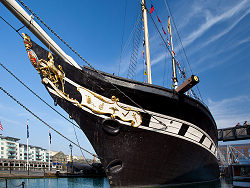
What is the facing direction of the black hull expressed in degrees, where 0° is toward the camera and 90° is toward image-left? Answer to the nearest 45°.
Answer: approximately 45°
